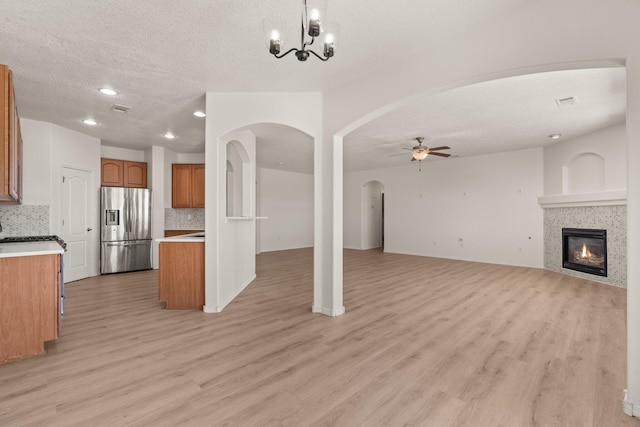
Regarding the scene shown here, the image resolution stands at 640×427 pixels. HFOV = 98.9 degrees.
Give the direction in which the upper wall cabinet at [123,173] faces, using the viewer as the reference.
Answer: facing the viewer

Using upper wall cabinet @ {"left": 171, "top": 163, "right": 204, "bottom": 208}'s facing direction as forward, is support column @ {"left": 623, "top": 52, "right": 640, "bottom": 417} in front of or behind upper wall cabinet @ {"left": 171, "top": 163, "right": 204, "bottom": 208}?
in front

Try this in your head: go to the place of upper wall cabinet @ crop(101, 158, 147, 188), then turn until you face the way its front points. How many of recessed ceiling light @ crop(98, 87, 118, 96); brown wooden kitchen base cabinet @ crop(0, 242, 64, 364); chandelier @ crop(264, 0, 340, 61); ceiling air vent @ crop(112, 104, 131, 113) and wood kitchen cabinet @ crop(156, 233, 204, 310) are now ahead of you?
5

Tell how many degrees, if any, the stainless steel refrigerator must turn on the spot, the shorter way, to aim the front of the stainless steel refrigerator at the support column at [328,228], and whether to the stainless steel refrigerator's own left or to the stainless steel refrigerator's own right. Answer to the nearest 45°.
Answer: approximately 45° to the stainless steel refrigerator's own left

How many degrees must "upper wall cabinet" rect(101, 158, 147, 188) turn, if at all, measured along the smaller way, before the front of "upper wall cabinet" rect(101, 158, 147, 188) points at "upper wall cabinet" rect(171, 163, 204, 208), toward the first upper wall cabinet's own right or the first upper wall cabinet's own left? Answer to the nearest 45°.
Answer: approximately 90° to the first upper wall cabinet's own left

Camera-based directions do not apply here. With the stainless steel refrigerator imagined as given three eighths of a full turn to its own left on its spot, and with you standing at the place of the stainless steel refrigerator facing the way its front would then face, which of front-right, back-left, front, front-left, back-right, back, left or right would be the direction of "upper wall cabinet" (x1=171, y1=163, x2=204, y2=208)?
front-right

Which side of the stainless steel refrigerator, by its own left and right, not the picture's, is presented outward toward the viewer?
front

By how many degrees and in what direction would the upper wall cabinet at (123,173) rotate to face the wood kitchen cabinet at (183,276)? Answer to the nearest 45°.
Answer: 0° — it already faces it

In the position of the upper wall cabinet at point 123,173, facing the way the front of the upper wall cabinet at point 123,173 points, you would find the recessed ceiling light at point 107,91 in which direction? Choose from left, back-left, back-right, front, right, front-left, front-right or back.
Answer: front

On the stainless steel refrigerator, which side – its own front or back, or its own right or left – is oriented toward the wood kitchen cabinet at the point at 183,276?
front

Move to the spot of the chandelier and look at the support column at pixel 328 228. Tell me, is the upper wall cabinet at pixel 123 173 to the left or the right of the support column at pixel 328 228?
left
